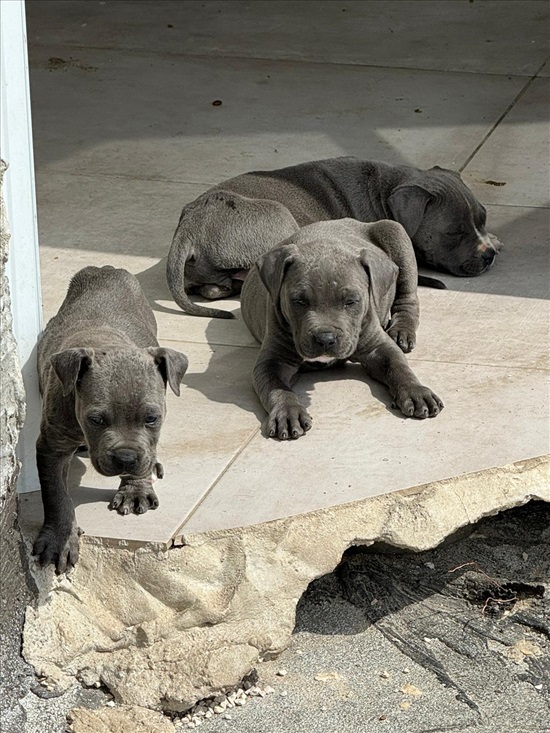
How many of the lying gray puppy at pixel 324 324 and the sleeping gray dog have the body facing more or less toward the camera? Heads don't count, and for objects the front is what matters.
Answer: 1

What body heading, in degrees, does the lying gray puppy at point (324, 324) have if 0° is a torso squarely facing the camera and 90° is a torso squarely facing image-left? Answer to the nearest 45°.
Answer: approximately 0°

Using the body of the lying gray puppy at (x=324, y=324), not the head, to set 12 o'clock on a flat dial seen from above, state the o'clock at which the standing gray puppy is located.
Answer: The standing gray puppy is roughly at 1 o'clock from the lying gray puppy.

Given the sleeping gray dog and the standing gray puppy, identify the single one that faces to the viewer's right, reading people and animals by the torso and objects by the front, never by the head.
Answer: the sleeping gray dog

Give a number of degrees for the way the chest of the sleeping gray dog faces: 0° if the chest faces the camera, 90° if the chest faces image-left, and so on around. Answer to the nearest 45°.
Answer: approximately 270°

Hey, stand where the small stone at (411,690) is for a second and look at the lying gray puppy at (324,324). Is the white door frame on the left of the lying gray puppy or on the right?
left

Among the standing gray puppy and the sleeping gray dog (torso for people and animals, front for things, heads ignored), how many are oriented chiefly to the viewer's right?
1

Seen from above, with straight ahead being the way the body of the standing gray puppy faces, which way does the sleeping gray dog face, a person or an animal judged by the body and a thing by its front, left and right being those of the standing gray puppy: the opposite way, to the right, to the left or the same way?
to the left

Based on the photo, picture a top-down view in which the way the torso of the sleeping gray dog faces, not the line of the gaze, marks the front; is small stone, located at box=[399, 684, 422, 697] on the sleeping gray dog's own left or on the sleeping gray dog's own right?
on the sleeping gray dog's own right

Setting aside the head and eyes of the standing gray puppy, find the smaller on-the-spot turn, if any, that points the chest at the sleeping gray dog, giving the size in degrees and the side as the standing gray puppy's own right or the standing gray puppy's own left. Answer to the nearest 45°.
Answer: approximately 135° to the standing gray puppy's own left

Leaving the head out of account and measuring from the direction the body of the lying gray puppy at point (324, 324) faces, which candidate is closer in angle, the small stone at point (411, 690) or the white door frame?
the small stone
